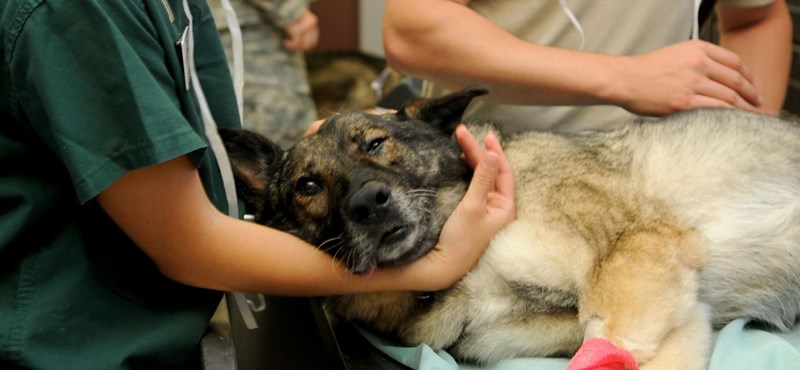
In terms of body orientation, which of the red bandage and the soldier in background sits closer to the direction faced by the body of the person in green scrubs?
the red bandage

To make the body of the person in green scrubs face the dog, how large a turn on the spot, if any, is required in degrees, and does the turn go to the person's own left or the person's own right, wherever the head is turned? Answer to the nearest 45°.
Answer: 0° — they already face it

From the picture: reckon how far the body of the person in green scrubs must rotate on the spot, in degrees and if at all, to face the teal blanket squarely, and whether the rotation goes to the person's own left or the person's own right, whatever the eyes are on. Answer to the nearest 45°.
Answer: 0° — they already face it

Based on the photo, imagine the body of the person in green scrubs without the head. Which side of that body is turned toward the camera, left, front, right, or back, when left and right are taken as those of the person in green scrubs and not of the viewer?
right

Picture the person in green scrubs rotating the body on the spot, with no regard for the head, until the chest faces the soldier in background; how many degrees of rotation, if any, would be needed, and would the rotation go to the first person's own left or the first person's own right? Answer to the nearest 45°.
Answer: approximately 90° to the first person's own left
